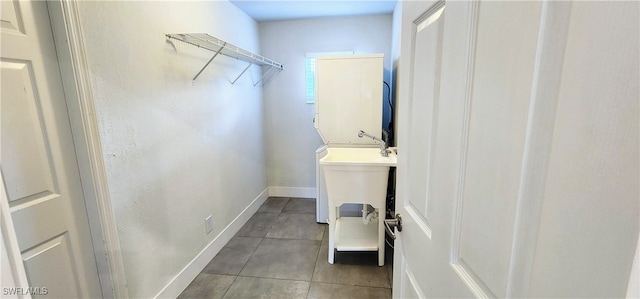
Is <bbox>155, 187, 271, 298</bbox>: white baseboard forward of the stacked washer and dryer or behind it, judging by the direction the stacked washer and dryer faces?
forward

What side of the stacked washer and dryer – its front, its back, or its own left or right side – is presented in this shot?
left
